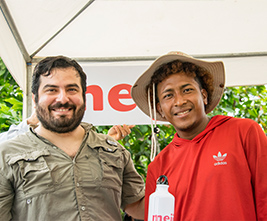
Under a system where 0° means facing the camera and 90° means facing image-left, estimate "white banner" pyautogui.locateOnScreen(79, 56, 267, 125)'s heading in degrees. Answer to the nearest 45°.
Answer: approximately 0°

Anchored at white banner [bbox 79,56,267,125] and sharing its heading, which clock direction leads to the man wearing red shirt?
The man wearing red shirt is roughly at 11 o'clock from the white banner.

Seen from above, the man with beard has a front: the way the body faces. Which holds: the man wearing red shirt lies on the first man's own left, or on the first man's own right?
on the first man's own left

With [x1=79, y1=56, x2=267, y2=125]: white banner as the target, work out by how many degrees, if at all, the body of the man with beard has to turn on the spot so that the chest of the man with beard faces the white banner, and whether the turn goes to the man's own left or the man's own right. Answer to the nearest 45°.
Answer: approximately 135° to the man's own left

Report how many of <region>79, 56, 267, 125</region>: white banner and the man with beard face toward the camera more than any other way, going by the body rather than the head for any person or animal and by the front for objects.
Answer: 2

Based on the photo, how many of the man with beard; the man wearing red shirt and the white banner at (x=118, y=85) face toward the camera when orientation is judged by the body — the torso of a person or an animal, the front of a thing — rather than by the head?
3

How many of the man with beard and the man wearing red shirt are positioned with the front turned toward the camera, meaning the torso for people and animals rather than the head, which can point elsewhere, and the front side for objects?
2

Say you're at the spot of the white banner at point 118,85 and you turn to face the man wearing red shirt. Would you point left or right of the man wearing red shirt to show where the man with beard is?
right

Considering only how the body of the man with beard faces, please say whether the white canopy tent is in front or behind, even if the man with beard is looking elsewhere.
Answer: behind
